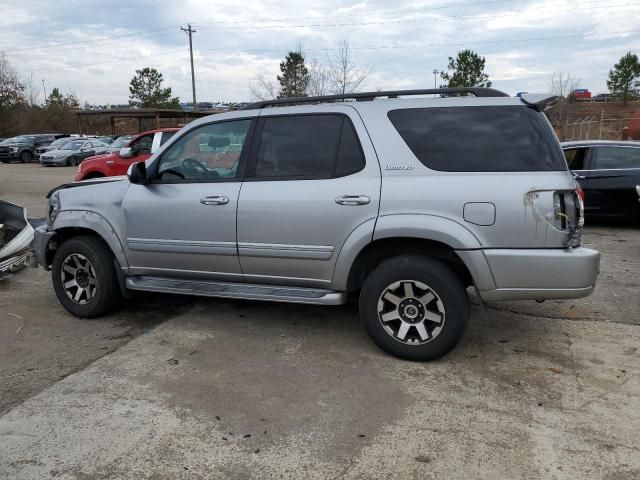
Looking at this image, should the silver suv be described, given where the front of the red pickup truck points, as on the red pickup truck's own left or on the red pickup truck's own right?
on the red pickup truck's own left

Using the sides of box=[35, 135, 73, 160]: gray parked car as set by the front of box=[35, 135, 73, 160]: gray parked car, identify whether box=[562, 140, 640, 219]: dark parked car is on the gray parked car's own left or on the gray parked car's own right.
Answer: on the gray parked car's own left

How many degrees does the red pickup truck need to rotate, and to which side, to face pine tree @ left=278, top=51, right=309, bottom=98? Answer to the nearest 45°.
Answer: approximately 135° to its right

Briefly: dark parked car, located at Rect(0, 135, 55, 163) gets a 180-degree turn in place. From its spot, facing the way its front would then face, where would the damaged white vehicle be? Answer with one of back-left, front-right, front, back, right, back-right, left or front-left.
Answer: back-right

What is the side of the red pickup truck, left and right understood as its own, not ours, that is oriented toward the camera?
left

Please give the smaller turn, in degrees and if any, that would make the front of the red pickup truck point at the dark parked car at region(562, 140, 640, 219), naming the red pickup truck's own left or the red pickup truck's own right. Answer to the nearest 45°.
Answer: approximately 135° to the red pickup truck's own left

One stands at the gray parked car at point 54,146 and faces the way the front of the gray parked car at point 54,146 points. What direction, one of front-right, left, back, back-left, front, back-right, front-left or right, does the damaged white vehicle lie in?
front-left

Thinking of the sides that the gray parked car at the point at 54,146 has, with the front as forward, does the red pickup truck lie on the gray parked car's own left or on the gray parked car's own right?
on the gray parked car's own left
